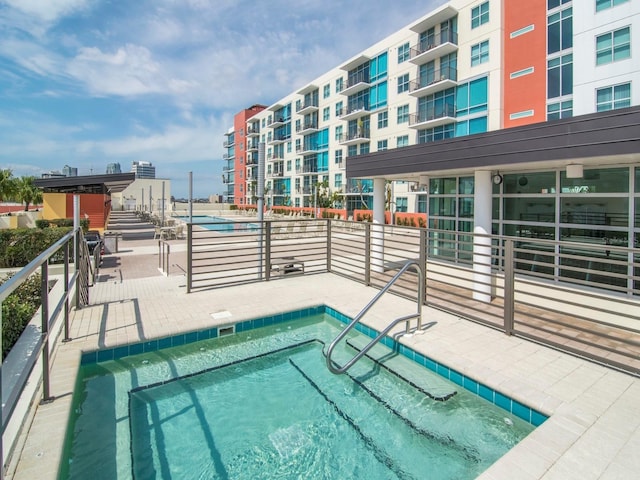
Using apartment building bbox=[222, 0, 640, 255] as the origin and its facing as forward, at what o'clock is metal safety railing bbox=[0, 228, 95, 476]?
The metal safety railing is roughly at 11 o'clock from the apartment building.

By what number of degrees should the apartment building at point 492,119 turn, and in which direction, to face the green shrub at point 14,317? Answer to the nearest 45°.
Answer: approximately 45° to its left

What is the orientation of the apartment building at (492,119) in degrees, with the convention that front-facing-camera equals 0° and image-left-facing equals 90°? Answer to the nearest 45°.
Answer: approximately 45°
